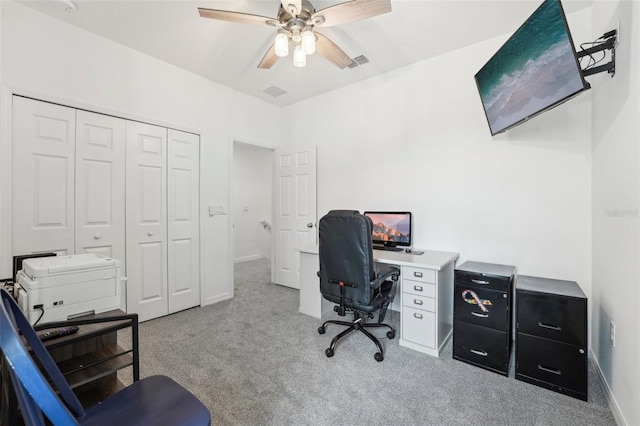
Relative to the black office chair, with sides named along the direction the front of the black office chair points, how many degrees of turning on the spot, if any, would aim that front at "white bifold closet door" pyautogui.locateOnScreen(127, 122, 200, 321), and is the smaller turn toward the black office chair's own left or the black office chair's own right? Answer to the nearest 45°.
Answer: approximately 135° to the black office chair's own left

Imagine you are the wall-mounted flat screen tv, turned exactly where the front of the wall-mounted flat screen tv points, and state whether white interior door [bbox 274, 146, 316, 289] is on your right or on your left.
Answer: on your right

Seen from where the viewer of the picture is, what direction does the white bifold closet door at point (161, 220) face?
facing the viewer and to the right of the viewer

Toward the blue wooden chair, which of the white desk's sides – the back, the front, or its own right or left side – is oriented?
front

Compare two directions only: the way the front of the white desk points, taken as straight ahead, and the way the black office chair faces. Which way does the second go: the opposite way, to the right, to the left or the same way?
the opposite way

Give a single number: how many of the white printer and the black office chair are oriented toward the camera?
0

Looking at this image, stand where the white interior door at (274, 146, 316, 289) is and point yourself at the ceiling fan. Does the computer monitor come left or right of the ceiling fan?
left

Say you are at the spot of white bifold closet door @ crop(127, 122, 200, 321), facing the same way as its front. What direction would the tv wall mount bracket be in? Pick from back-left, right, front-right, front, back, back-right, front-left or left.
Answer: front

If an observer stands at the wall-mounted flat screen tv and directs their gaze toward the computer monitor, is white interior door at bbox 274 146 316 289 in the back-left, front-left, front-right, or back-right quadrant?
front-left

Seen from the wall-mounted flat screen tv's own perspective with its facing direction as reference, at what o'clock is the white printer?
The white printer is roughly at 12 o'clock from the wall-mounted flat screen tv.

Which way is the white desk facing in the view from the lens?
facing the viewer and to the left of the viewer
